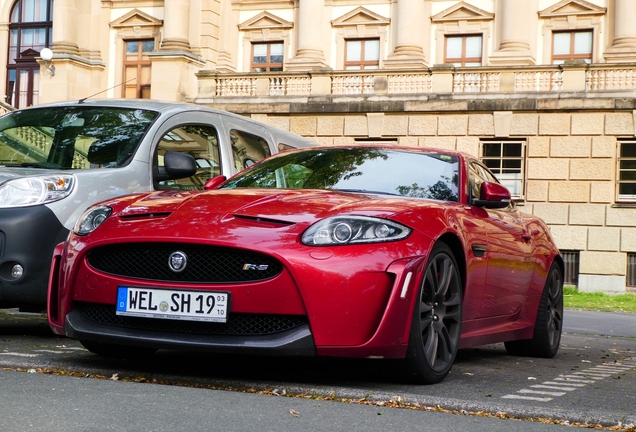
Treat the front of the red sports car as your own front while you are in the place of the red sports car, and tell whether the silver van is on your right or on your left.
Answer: on your right

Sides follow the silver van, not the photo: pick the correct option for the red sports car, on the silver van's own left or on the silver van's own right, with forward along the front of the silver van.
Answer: on the silver van's own left

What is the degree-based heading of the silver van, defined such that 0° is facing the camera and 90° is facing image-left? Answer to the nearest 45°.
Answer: approximately 45°

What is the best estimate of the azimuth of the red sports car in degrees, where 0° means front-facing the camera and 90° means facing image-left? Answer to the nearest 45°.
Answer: approximately 45°
